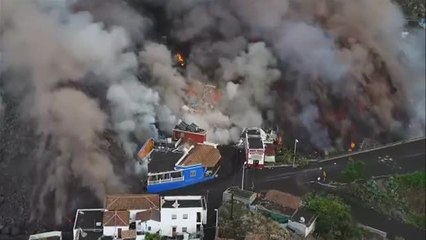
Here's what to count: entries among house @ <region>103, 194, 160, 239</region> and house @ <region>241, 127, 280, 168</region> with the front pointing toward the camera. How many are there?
2

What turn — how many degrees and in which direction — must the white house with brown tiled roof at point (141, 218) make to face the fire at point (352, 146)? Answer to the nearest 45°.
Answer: approximately 90° to its left

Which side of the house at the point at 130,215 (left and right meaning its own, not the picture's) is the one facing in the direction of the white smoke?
back

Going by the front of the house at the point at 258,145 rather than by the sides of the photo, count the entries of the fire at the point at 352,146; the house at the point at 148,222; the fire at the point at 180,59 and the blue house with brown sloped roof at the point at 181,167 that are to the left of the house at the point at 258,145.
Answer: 1

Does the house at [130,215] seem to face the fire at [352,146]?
no

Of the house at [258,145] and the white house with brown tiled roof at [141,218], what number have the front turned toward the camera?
2

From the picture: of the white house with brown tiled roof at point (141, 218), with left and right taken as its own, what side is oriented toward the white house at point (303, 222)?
left

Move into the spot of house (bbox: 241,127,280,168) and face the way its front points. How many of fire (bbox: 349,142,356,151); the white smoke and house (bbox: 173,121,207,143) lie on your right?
2

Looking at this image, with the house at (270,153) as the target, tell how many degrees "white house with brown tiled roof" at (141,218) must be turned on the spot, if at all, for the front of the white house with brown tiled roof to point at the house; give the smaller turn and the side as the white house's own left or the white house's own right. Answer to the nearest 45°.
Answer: approximately 135° to the white house's own left

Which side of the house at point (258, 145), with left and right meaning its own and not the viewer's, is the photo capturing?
front

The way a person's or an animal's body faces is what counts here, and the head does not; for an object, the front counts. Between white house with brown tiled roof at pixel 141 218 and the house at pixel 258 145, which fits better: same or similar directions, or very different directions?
same or similar directions

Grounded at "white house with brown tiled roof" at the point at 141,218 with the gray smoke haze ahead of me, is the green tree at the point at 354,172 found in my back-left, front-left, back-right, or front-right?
front-right

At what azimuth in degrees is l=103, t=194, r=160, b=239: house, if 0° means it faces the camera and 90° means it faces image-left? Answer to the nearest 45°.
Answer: approximately 0°

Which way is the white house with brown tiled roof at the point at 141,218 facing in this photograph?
toward the camera

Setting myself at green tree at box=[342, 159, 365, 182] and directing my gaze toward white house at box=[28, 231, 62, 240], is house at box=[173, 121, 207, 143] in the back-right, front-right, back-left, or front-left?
front-right
